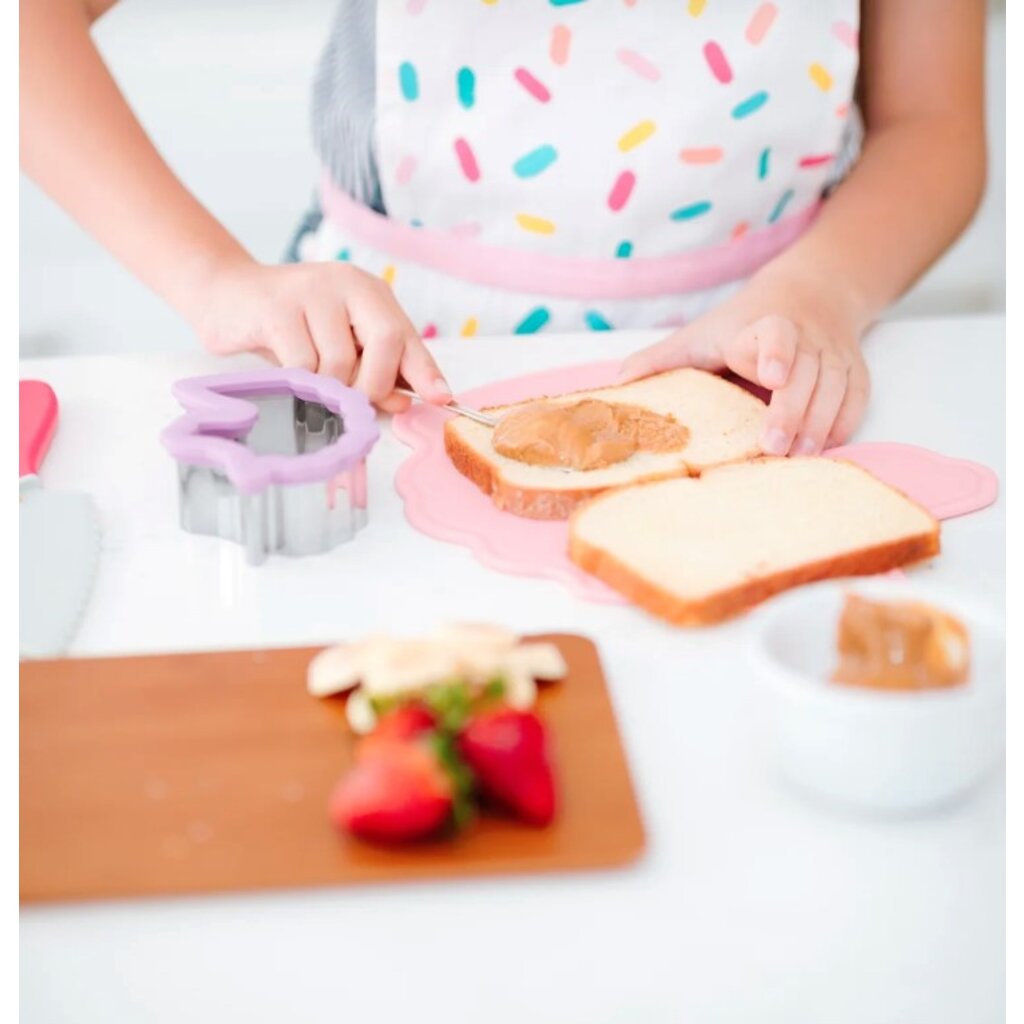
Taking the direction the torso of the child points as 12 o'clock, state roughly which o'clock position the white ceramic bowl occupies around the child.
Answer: The white ceramic bowl is roughly at 12 o'clock from the child.

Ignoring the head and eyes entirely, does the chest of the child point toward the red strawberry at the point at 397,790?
yes

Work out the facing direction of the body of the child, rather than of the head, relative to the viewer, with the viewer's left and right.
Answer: facing the viewer

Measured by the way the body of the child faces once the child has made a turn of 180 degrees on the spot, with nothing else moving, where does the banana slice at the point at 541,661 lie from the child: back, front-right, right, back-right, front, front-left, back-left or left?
back

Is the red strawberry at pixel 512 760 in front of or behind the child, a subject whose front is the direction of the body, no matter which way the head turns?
in front

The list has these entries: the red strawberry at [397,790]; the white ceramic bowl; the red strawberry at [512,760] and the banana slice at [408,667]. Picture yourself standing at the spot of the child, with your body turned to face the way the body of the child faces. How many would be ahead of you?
4

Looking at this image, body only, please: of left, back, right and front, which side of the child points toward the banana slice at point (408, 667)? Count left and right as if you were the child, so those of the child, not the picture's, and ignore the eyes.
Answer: front

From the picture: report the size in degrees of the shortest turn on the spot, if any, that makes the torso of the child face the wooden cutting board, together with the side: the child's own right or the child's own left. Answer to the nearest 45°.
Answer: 0° — they already face it

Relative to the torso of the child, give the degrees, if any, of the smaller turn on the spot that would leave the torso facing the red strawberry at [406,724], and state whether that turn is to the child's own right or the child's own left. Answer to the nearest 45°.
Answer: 0° — they already face it
